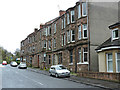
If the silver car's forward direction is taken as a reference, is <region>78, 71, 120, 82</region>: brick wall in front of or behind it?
in front

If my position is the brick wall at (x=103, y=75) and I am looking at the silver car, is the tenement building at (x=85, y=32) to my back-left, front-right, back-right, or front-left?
front-right

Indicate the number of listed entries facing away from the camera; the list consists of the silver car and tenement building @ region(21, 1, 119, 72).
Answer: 0

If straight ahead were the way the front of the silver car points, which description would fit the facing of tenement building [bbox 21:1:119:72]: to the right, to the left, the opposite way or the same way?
to the right

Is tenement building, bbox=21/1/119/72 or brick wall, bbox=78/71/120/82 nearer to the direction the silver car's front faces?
the brick wall

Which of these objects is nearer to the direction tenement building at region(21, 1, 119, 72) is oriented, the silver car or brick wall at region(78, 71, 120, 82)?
the silver car

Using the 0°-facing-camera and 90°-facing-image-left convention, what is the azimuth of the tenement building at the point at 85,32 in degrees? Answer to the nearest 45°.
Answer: approximately 45°

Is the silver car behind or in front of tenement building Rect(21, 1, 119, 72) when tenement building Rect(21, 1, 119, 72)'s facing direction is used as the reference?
in front

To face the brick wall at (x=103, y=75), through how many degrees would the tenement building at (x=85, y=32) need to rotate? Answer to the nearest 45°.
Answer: approximately 45° to its left

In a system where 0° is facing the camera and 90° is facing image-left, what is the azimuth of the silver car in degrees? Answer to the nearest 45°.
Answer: approximately 315°
